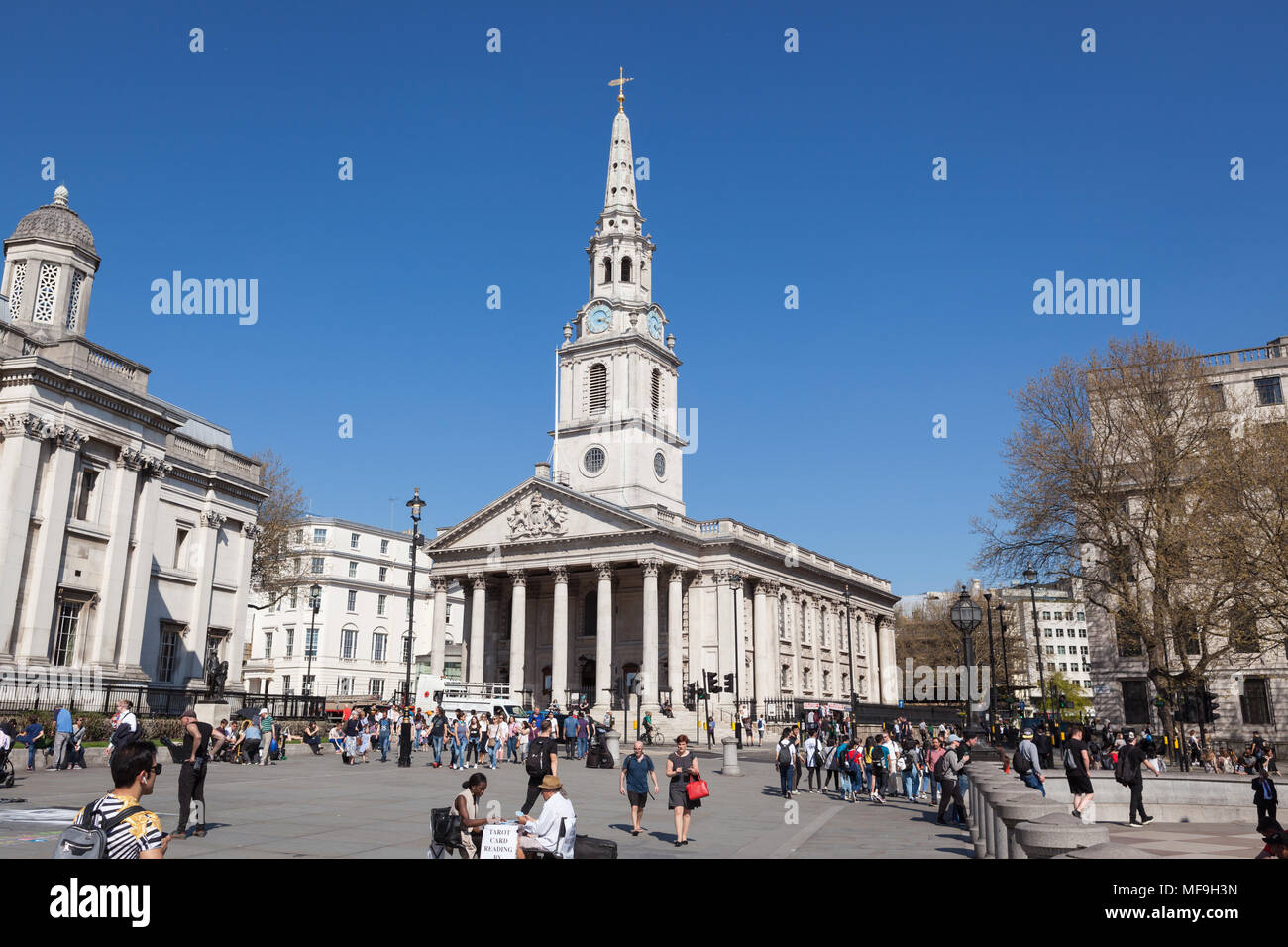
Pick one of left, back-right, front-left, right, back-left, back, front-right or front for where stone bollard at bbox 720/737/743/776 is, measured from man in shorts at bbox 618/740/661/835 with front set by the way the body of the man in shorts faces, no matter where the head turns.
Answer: back

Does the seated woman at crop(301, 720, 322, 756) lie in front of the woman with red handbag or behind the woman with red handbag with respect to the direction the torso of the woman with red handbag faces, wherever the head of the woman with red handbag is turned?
behind

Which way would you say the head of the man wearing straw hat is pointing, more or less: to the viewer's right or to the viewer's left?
to the viewer's left

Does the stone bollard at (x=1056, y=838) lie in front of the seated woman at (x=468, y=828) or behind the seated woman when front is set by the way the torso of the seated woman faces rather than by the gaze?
in front

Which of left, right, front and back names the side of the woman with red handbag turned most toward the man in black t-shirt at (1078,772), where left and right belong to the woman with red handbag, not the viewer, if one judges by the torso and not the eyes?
left

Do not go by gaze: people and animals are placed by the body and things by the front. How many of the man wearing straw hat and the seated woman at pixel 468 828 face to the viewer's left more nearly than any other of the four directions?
1

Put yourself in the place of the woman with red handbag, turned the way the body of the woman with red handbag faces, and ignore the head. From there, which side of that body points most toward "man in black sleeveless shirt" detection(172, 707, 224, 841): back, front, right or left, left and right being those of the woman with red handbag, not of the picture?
right

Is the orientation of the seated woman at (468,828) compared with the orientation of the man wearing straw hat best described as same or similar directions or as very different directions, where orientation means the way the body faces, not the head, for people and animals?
very different directions

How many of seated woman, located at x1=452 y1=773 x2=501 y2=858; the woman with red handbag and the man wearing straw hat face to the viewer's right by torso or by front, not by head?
1

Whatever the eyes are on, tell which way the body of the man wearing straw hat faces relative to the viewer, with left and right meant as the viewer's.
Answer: facing to the left of the viewer

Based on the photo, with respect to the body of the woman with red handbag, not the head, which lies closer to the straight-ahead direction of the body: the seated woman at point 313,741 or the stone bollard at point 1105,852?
the stone bollard

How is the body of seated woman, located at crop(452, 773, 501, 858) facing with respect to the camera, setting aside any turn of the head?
to the viewer's right

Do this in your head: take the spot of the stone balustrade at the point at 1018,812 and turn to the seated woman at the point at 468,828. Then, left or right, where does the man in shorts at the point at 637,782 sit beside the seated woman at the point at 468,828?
right

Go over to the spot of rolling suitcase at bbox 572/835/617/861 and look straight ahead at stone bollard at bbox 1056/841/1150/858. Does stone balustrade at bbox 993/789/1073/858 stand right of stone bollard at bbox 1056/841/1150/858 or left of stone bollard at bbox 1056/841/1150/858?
left

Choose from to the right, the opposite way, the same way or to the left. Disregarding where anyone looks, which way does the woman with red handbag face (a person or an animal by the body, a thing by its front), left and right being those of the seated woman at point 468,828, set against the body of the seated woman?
to the right
